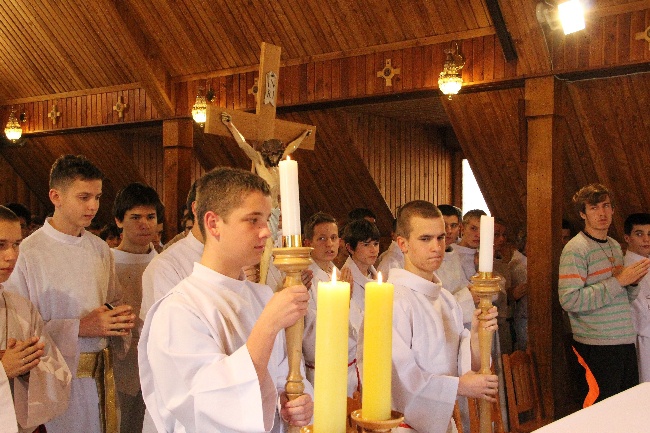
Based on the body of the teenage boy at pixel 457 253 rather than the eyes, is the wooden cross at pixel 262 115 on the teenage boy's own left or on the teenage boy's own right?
on the teenage boy's own right

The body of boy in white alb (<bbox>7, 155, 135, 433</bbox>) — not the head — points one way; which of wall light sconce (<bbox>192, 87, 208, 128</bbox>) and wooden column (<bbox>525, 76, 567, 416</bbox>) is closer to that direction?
the wooden column

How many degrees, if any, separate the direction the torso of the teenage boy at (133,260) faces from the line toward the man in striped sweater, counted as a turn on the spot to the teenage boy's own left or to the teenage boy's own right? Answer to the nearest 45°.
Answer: approximately 45° to the teenage boy's own left

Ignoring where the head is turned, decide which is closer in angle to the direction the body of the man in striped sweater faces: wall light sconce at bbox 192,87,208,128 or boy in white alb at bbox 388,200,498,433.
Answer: the boy in white alb

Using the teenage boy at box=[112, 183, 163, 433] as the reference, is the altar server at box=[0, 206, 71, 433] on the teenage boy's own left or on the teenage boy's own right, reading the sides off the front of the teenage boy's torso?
on the teenage boy's own right

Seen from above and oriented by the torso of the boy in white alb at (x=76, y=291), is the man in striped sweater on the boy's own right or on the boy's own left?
on the boy's own left

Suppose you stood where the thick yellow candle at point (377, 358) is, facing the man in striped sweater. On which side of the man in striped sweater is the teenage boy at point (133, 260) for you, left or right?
left

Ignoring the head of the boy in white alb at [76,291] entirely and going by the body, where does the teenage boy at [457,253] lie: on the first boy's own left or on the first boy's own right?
on the first boy's own left

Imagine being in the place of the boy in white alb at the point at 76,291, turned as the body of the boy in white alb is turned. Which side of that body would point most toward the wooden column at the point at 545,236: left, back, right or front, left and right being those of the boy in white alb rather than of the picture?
left
